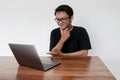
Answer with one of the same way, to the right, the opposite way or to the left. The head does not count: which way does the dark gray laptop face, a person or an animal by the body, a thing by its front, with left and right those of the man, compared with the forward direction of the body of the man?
the opposite way

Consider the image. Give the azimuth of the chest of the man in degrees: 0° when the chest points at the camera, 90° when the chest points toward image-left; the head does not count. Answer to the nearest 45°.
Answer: approximately 45°

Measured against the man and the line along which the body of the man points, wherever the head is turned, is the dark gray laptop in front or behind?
in front

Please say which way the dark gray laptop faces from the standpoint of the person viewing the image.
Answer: facing away from the viewer and to the right of the viewer

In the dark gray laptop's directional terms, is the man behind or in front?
in front
